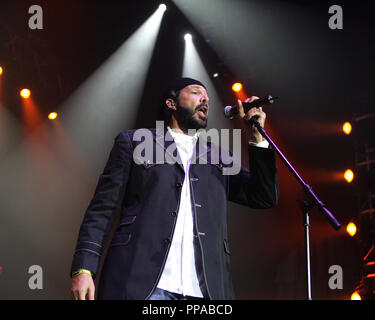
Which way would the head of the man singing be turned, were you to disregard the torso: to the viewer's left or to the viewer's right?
to the viewer's right

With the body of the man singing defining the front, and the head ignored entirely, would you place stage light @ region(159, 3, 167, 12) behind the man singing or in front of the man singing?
behind

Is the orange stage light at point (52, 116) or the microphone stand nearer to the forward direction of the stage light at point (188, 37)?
the microphone stand

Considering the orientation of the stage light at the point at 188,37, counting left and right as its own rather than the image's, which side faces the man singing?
front

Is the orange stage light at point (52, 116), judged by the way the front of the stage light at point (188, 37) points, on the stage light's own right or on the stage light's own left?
on the stage light's own right

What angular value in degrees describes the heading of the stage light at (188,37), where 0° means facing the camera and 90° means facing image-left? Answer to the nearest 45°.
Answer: approximately 0°

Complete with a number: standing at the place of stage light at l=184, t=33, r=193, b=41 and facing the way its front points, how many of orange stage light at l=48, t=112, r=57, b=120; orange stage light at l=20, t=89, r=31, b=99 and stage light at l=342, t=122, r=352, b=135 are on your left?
1

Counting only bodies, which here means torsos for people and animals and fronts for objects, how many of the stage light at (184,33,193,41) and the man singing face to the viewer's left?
0

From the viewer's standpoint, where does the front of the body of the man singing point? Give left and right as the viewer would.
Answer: facing the viewer and to the right of the viewer

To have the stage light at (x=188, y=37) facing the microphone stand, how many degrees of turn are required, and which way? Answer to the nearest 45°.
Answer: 0° — it already faces it
